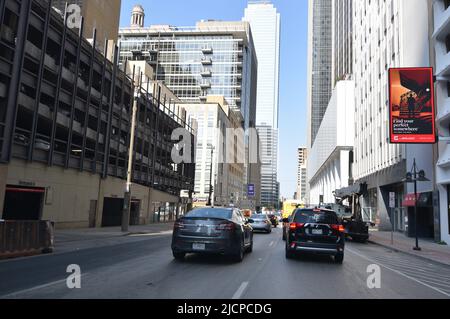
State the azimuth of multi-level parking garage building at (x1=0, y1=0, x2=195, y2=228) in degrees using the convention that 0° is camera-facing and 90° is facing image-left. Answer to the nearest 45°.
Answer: approximately 315°

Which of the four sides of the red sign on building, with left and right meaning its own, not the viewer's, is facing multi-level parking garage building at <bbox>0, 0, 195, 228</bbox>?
right

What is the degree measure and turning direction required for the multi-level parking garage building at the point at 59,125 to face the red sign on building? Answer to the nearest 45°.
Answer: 0° — it already faces it

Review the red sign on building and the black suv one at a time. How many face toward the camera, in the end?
1

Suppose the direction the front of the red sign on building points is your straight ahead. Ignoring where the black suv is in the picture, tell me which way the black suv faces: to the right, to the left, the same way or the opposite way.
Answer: the opposite way

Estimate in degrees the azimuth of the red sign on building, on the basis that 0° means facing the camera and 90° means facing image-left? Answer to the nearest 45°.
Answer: approximately 0°

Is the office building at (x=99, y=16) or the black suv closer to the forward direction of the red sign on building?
the black suv

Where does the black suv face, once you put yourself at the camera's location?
facing away from the viewer
